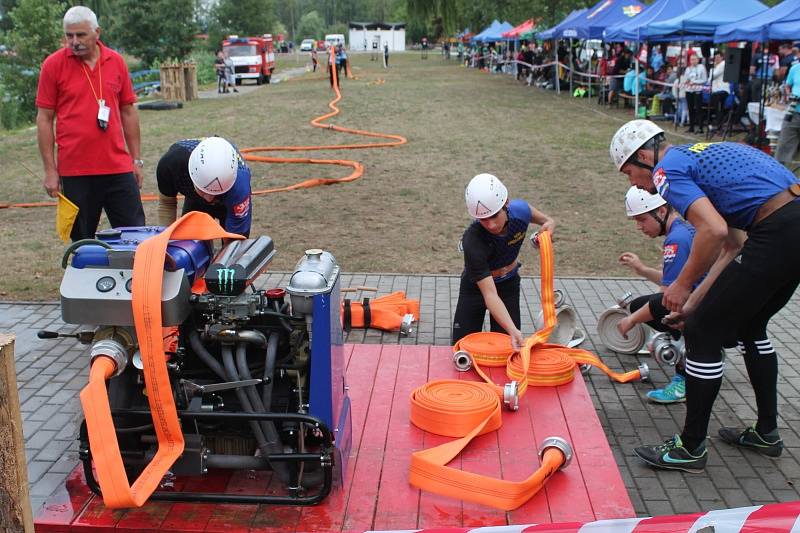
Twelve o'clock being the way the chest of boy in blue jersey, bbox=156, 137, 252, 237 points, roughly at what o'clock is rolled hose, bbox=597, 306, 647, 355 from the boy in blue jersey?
The rolled hose is roughly at 9 o'clock from the boy in blue jersey.

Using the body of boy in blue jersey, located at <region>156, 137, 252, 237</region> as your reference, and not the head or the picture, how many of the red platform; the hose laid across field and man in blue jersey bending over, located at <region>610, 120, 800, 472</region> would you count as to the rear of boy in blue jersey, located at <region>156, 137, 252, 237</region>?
1

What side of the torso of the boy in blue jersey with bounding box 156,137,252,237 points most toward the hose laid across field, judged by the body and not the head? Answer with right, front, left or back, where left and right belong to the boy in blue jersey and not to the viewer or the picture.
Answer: back

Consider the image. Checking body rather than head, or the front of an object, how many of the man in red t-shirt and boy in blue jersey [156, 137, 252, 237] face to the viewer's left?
0

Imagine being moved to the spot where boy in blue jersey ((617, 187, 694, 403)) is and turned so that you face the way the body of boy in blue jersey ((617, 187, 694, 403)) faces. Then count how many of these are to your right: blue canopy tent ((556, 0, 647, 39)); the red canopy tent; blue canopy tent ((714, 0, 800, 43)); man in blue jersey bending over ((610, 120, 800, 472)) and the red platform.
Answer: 3

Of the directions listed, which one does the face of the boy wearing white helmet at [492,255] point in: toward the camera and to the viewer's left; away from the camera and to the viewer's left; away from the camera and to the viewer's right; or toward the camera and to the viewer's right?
toward the camera and to the viewer's left

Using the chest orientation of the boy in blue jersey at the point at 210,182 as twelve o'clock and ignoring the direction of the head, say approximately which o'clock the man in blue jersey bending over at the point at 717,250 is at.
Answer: The man in blue jersey bending over is roughly at 10 o'clock from the boy in blue jersey.

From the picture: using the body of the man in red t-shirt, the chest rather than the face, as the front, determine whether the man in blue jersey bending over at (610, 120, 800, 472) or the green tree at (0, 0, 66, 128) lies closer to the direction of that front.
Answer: the man in blue jersey bending over

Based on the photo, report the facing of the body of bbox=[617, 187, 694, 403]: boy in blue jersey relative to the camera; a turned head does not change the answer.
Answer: to the viewer's left

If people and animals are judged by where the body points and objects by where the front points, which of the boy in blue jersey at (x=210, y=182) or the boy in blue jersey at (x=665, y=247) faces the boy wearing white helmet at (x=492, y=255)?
the boy in blue jersey at (x=665, y=247)

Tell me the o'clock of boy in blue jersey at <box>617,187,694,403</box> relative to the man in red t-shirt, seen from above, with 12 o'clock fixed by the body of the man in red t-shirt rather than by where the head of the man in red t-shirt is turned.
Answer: The boy in blue jersey is roughly at 10 o'clock from the man in red t-shirt.

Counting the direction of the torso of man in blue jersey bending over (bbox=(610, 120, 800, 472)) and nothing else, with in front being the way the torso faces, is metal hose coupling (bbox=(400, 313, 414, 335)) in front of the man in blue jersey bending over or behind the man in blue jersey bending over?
in front

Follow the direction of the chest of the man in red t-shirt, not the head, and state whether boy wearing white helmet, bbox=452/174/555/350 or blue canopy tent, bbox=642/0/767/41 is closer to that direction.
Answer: the boy wearing white helmet

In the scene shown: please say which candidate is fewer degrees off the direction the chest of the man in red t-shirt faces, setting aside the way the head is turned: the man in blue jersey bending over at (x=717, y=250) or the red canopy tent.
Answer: the man in blue jersey bending over

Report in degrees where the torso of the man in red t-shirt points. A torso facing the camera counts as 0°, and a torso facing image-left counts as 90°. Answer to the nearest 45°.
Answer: approximately 0°

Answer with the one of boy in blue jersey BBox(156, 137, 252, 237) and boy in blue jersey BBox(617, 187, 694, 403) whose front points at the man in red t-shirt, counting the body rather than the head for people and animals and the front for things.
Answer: boy in blue jersey BBox(617, 187, 694, 403)

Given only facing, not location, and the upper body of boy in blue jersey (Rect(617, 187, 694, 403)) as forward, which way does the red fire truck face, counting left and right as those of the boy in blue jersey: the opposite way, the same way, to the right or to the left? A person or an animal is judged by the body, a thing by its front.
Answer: to the left

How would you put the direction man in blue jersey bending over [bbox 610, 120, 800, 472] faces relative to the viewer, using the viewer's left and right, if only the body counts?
facing to the left of the viewer
